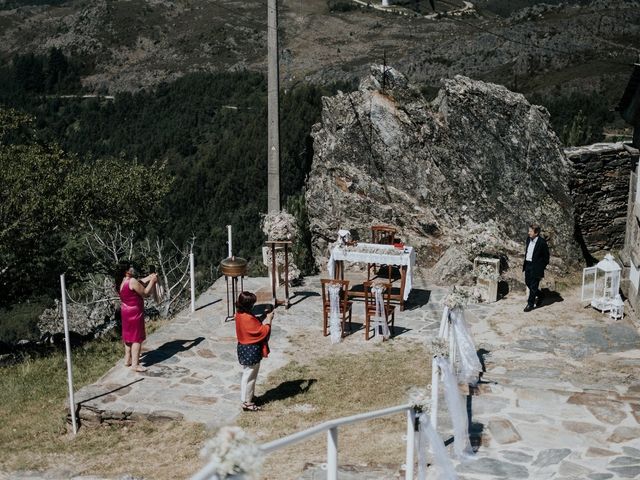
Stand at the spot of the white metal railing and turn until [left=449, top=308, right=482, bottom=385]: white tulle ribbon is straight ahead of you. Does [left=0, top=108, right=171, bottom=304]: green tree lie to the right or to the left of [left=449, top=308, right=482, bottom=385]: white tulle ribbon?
left

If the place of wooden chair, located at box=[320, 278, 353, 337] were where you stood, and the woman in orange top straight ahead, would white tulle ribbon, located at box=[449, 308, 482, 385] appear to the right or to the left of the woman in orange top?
left

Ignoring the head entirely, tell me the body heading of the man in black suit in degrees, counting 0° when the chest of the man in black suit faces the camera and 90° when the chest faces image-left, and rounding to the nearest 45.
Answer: approximately 45°

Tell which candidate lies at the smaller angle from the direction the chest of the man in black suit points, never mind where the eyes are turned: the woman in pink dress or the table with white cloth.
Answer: the woman in pink dress

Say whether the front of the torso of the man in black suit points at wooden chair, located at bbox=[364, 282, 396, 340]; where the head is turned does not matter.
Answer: yes

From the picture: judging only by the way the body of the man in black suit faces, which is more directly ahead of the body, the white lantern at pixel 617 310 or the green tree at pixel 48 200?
the green tree

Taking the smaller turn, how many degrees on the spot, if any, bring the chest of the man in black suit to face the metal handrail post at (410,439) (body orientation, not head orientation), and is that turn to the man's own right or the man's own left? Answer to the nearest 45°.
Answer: approximately 45° to the man's own left

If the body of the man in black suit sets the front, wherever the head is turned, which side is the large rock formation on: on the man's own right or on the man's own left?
on the man's own right

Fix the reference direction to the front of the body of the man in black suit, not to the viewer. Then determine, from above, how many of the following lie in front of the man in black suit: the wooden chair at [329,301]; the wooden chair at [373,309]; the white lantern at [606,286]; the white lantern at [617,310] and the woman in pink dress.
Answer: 3

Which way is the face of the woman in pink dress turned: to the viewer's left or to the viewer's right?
to the viewer's right
